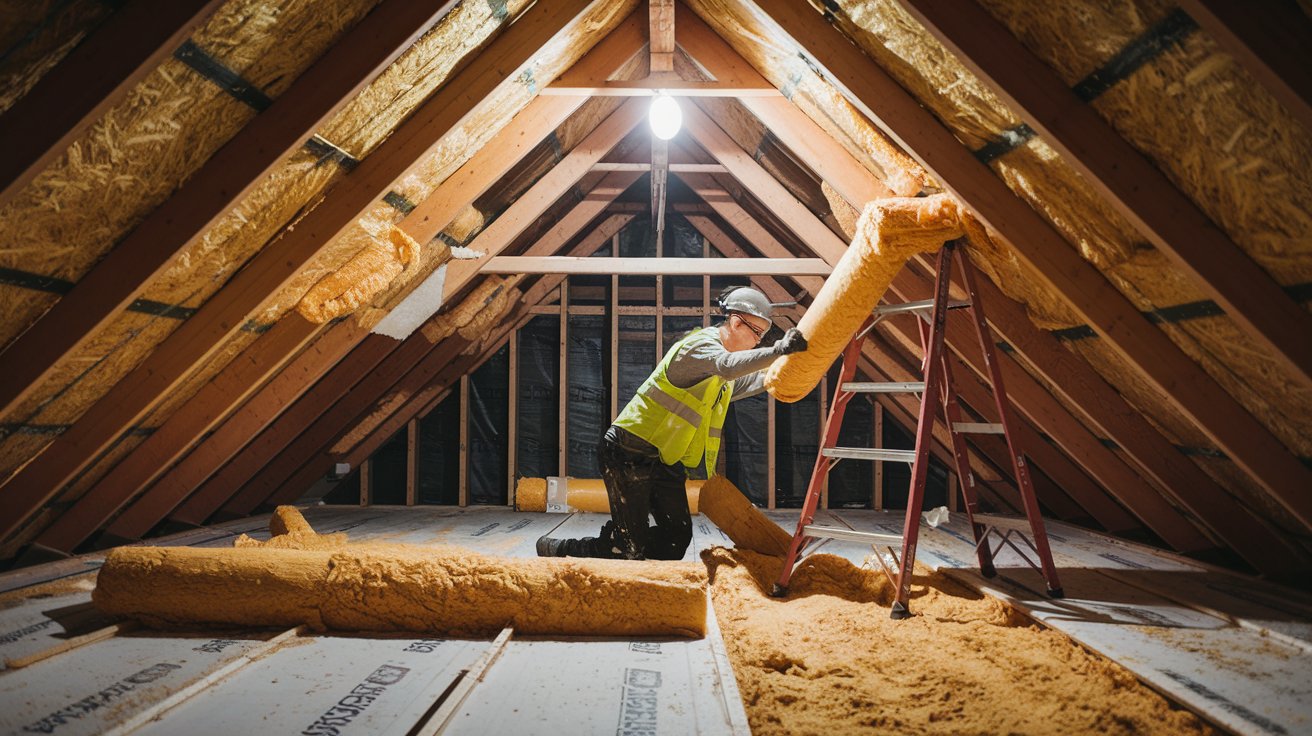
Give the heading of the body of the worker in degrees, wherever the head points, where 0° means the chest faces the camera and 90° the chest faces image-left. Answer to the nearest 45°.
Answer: approximately 270°

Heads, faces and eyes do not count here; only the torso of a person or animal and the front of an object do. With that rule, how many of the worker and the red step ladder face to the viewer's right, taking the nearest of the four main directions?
1

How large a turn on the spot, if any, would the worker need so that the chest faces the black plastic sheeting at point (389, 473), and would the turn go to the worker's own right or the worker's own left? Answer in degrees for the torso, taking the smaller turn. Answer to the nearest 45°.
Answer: approximately 135° to the worker's own left

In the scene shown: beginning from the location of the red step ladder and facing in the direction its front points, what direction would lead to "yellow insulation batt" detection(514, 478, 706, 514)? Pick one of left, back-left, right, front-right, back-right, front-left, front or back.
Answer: right

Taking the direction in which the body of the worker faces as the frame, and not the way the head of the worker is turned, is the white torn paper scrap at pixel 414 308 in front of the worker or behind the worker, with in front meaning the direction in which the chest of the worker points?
behind

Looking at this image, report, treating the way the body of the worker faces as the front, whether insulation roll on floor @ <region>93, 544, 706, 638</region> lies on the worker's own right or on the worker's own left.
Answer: on the worker's own right

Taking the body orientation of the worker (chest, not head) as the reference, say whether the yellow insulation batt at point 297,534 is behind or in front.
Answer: behind

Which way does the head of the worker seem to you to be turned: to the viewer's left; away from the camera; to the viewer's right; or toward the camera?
to the viewer's right

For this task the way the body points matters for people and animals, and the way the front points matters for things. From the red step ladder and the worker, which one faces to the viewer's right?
the worker

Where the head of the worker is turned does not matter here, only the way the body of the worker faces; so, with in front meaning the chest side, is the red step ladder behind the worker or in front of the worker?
in front

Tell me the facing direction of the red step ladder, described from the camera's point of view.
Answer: facing the viewer and to the left of the viewer
